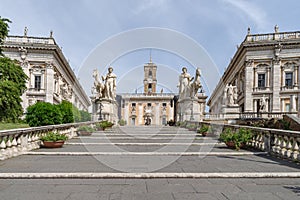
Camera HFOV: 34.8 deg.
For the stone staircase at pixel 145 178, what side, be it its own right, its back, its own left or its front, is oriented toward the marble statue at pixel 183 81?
back

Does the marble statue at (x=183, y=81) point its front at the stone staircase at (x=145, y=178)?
yes

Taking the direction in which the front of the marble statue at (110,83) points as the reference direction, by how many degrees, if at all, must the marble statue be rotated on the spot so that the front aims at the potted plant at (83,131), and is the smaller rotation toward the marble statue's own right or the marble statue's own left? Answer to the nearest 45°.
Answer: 0° — it already faces it

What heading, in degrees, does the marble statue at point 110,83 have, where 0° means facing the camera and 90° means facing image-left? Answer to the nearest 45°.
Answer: approximately 0°

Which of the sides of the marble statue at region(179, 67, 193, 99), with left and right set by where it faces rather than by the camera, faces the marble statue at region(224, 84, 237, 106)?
left

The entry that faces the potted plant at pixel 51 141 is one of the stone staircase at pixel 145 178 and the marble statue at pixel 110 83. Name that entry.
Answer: the marble statue

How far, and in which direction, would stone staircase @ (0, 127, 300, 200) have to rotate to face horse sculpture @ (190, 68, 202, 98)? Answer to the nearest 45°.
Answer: approximately 180°
